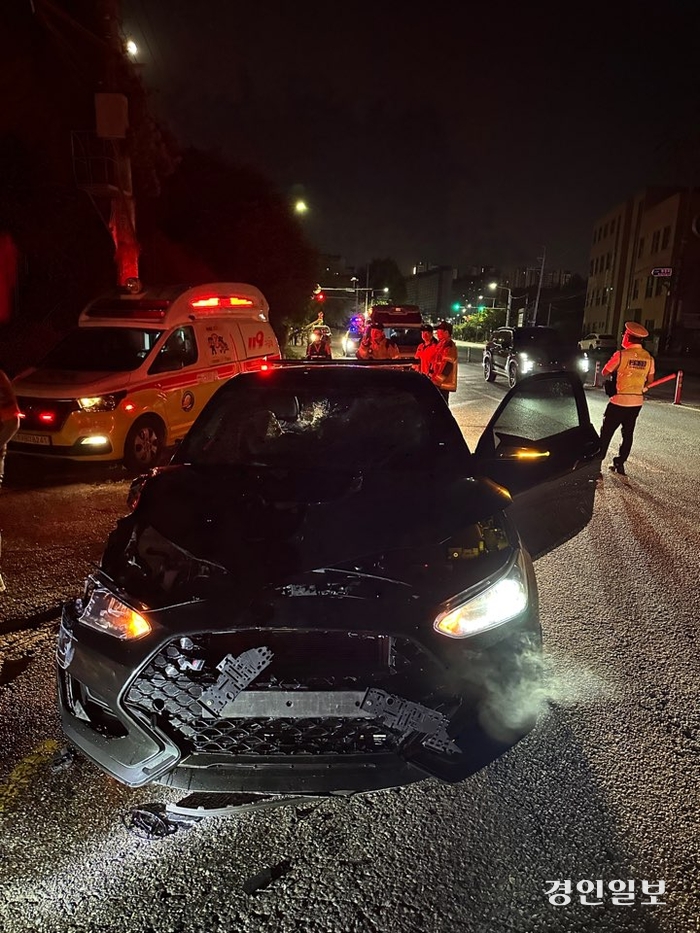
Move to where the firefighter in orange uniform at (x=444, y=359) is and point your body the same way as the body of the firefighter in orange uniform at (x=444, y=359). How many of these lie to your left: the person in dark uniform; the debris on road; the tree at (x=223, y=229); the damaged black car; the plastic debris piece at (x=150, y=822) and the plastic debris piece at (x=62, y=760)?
4

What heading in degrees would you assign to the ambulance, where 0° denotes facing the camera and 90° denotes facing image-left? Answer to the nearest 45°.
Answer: approximately 45°

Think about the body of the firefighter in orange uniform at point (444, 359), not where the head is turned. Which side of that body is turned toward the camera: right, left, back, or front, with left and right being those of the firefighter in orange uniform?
left

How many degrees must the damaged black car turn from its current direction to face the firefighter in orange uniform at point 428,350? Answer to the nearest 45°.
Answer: approximately 180°

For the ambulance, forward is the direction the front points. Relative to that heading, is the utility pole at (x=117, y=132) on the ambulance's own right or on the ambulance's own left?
on the ambulance's own right

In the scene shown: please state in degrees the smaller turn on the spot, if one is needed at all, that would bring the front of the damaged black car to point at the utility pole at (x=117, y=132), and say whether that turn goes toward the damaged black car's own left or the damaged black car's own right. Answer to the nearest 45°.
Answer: approximately 180°

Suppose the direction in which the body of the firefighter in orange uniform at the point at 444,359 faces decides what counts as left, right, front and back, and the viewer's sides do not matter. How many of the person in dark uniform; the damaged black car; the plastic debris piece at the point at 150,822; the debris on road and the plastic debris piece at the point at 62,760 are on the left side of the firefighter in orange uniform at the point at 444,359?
4

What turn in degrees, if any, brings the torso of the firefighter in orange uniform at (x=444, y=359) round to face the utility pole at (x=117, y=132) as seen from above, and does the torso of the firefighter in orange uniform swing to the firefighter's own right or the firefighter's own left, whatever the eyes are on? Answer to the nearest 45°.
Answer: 0° — they already face it

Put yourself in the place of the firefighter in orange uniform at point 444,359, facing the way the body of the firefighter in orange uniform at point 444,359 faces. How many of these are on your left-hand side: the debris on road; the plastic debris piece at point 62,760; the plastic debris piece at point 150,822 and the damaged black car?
4
